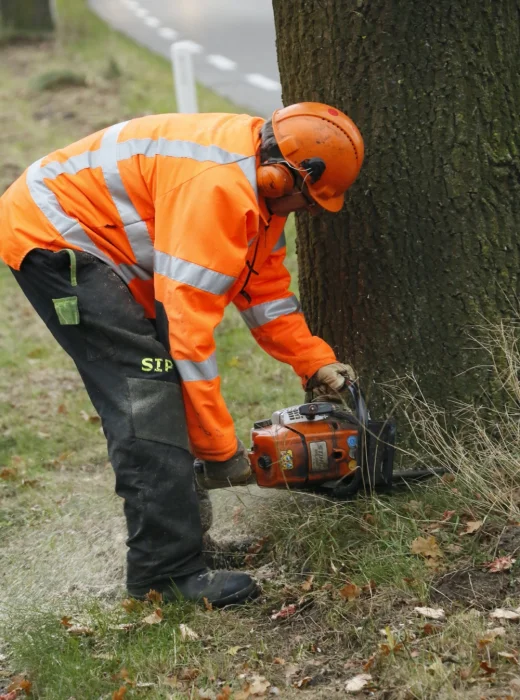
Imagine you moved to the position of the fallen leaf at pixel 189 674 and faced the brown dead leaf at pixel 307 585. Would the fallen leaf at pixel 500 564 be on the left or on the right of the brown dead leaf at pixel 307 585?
right

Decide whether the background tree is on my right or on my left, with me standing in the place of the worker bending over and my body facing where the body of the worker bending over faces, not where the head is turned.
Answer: on my left

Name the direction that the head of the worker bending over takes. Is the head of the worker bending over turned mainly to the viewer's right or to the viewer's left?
to the viewer's right

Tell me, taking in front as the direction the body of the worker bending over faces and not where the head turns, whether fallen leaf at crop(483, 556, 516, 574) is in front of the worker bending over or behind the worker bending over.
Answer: in front

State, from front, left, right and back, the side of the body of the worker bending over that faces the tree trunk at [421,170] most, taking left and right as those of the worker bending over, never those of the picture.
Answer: front

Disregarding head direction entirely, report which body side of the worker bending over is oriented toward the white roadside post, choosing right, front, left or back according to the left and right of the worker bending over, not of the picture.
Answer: left

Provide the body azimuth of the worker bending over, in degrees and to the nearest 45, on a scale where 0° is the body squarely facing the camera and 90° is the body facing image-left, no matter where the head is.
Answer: approximately 270°

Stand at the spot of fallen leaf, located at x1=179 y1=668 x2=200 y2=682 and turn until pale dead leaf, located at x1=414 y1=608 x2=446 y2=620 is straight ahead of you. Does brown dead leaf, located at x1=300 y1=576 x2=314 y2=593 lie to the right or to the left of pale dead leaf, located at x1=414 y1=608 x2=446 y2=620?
left
